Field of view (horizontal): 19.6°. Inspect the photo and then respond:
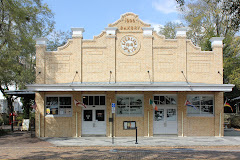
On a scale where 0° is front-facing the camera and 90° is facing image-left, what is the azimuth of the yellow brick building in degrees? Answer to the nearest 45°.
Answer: approximately 0°

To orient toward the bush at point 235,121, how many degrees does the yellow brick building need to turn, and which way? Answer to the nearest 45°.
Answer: approximately 135° to its left
